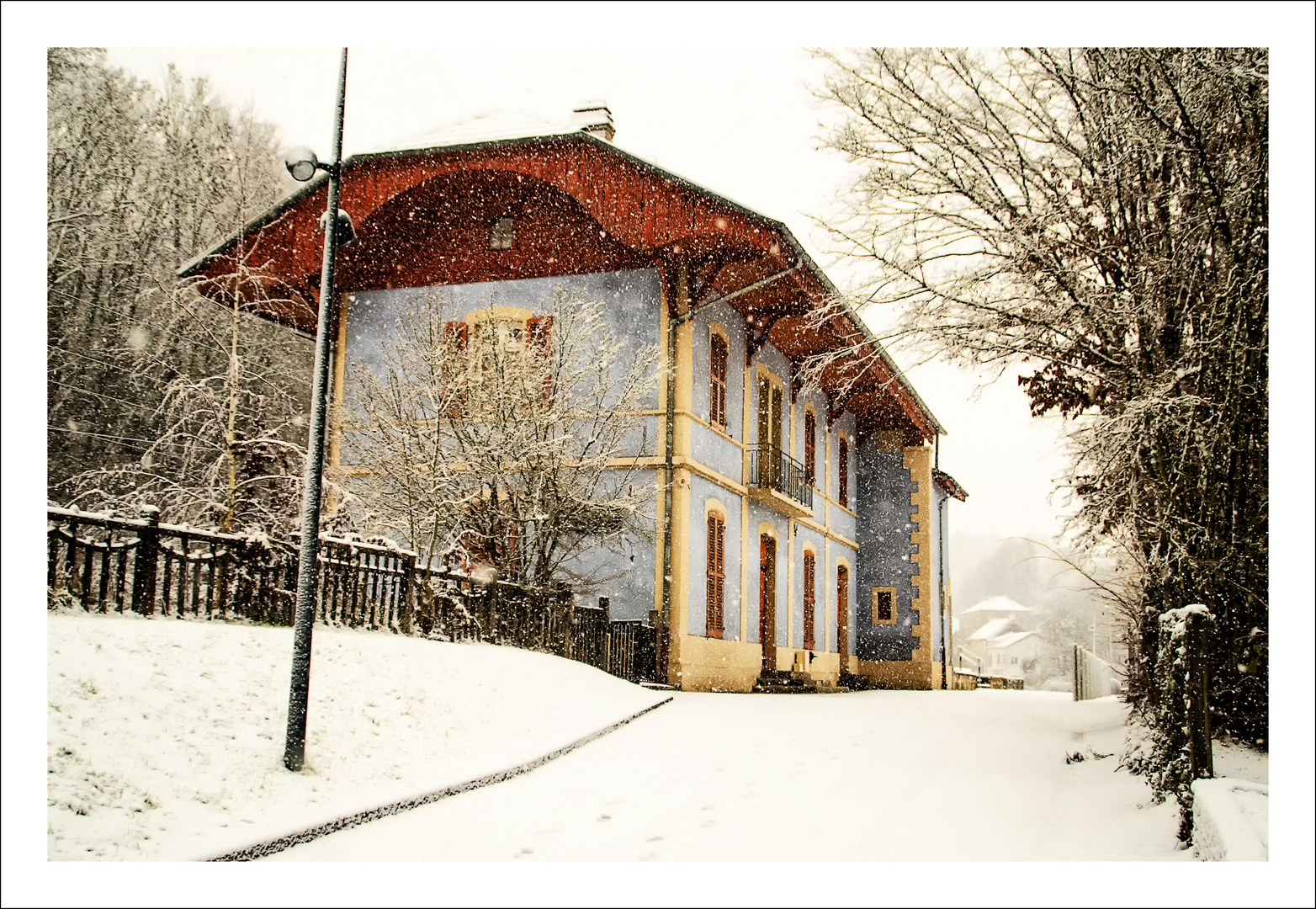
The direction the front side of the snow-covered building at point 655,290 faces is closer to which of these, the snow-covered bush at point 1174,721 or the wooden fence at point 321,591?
the snow-covered bush

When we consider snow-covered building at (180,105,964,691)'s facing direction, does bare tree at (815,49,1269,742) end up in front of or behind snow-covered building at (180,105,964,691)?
in front

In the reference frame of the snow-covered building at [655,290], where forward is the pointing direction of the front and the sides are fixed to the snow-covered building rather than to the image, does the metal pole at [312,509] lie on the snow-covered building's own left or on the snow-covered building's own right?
on the snow-covered building's own right

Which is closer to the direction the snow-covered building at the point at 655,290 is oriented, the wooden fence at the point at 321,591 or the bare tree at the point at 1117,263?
the bare tree

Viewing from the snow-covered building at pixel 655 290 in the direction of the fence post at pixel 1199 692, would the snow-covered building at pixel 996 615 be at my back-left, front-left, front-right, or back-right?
back-left

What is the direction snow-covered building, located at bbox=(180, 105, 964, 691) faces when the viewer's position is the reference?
facing the viewer and to the right of the viewer

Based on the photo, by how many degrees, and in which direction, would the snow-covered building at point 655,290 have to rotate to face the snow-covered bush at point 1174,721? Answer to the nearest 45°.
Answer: approximately 45° to its right

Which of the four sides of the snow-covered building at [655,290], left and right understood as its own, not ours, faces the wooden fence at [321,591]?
right

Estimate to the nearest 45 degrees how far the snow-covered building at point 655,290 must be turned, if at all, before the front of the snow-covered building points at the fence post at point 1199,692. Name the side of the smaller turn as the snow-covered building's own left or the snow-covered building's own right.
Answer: approximately 45° to the snow-covered building's own right

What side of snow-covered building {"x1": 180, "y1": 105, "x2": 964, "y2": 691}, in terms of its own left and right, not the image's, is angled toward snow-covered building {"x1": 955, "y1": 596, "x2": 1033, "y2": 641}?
left
